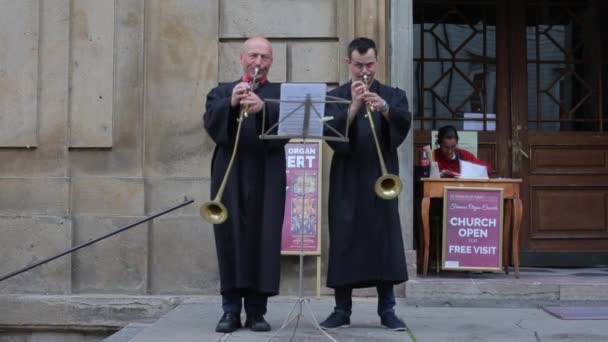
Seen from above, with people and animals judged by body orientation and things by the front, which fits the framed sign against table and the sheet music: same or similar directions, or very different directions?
very different directions

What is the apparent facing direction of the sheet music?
away from the camera

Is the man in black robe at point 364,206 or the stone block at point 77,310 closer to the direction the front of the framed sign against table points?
the man in black robe

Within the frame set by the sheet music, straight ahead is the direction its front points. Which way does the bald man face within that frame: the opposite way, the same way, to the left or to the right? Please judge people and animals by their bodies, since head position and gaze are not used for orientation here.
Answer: the opposite way

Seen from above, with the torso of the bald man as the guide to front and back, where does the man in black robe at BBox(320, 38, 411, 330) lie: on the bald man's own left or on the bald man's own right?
on the bald man's own left

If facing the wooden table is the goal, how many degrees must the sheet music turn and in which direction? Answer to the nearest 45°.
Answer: approximately 45° to its right

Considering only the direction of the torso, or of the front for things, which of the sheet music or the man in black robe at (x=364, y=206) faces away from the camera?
the sheet music
